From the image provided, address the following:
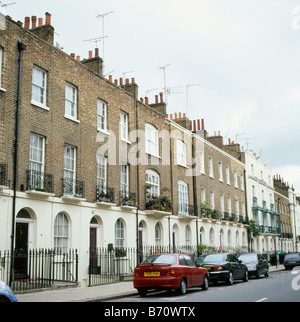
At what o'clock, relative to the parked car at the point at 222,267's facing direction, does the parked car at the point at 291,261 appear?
the parked car at the point at 291,261 is roughly at 11 o'clock from the parked car at the point at 222,267.

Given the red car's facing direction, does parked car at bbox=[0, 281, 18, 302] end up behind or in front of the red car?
behind

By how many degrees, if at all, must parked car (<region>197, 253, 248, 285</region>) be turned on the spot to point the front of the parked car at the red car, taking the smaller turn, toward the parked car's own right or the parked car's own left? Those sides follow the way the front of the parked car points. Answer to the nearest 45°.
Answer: approximately 135° to the parked car's own right

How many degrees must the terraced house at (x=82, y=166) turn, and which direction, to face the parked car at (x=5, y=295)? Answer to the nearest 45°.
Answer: approximately 45° to its right

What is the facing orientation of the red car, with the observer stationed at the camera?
facing away from the viewer and to the right of the viewer

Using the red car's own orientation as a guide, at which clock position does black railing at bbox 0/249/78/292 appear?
The black railing is roughly at 8 o'clock from the red car.

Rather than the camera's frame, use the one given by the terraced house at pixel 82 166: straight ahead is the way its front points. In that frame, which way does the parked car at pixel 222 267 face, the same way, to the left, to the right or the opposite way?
to the left

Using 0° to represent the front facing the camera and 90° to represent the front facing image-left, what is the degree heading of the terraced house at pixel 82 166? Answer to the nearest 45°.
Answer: approximately 315°

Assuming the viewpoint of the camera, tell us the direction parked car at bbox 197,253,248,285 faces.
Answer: facing away from the viewer and to the right of the viewer

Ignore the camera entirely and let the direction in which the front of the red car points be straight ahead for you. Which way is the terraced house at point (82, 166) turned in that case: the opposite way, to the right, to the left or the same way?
to the right
